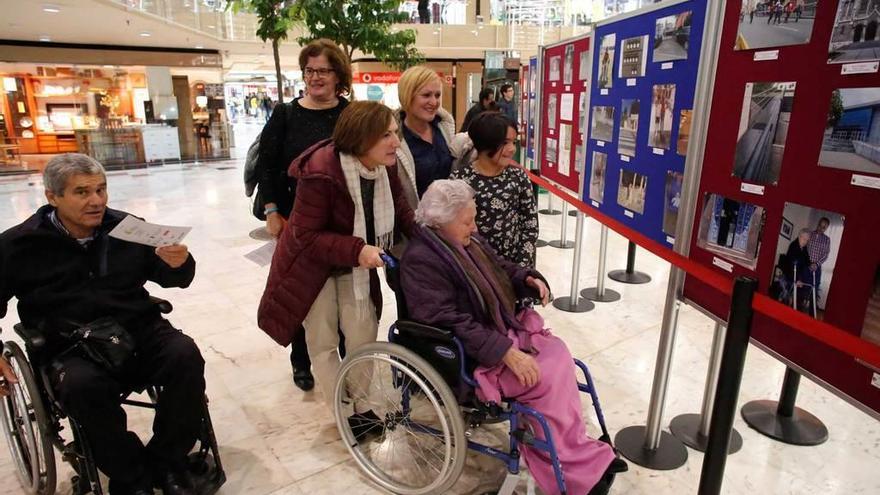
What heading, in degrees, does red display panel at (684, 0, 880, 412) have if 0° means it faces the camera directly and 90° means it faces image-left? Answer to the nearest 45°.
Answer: approximately 45°

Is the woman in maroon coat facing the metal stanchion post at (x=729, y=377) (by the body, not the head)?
yes

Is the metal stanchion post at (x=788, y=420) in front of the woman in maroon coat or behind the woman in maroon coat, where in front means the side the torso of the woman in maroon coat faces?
in front

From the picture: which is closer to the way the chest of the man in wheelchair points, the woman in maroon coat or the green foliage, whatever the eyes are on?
the woman in maroon coat

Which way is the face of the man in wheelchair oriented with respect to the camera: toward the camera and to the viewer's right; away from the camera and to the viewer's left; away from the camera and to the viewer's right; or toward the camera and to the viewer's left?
toward the camera and to the viewer's right

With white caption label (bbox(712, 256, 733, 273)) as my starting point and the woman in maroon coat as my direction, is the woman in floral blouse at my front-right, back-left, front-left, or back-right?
front-right

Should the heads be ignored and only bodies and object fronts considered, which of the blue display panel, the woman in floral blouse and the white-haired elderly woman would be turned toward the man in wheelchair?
the blue display panel

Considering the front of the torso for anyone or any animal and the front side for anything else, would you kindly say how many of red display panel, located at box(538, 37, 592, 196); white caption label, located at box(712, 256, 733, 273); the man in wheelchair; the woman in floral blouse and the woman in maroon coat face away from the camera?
0

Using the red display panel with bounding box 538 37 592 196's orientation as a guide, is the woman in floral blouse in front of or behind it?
in front

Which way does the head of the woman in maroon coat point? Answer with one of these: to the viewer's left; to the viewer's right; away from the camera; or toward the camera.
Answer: to the viewer's right

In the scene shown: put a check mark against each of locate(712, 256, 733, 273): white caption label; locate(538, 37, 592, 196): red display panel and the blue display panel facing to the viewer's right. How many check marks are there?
0

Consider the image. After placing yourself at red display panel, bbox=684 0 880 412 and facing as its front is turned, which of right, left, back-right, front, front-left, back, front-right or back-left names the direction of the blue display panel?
right

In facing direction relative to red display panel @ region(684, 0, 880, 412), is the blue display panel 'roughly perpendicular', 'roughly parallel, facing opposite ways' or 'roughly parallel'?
roughly parallel

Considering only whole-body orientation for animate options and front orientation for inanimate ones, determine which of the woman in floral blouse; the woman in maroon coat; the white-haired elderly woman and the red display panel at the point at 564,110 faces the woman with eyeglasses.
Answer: the red display panel

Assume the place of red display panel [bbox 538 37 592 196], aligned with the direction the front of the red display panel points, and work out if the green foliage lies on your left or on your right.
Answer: on your right

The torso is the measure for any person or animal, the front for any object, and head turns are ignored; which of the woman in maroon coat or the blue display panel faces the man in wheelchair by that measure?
the blue display panel

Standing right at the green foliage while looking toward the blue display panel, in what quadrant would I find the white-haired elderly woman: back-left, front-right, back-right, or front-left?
front-right

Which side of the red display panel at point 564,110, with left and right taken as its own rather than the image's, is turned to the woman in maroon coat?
front

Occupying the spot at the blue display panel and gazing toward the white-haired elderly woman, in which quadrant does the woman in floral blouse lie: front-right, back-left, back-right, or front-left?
front-right
